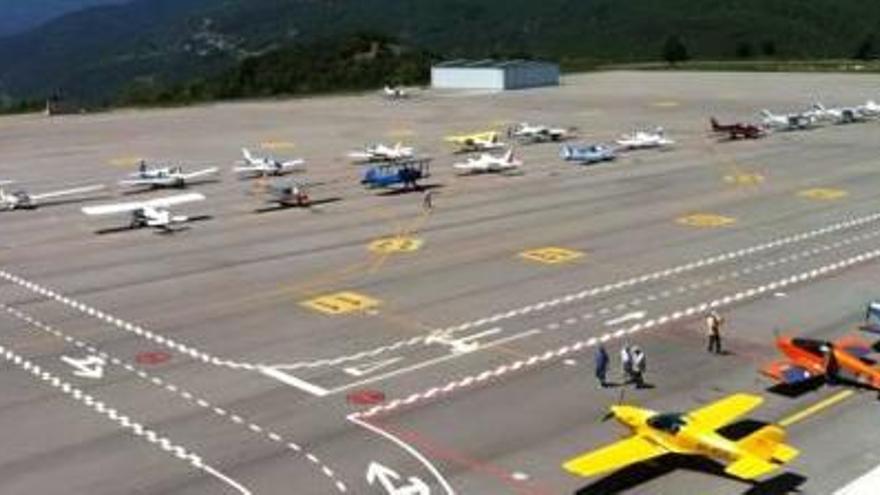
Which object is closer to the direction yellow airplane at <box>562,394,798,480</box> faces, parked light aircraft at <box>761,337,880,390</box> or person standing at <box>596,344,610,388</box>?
the person standing

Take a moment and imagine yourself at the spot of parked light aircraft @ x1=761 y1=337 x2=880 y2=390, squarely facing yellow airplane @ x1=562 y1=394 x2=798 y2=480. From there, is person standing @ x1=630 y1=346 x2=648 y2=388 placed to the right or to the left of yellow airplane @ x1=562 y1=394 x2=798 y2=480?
right

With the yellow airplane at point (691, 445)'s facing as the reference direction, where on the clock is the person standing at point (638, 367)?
The person standing is roughly at 1 o'clock from the yellow airplane.

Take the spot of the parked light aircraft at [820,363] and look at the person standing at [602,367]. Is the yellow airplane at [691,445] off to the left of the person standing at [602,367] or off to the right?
left

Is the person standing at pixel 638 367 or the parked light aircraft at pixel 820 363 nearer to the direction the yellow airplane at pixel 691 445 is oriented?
the person standing

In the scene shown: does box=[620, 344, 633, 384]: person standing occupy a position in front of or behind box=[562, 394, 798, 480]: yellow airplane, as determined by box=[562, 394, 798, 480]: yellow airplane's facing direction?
in front

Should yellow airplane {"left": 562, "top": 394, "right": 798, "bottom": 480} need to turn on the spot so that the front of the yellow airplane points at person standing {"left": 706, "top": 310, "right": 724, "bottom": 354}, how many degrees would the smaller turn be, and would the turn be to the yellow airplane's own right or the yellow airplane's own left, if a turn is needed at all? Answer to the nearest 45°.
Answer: approximately 45° to the yellow airplane's own right

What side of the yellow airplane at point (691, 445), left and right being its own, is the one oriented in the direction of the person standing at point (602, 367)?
front

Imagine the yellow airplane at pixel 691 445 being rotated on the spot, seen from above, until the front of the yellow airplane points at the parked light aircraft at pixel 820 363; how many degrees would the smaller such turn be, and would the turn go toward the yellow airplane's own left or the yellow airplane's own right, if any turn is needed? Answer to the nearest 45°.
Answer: approximately 90° to the yellow airplane's own right

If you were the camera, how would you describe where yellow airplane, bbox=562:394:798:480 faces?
facing away from the viewer and to the left of the viewer
